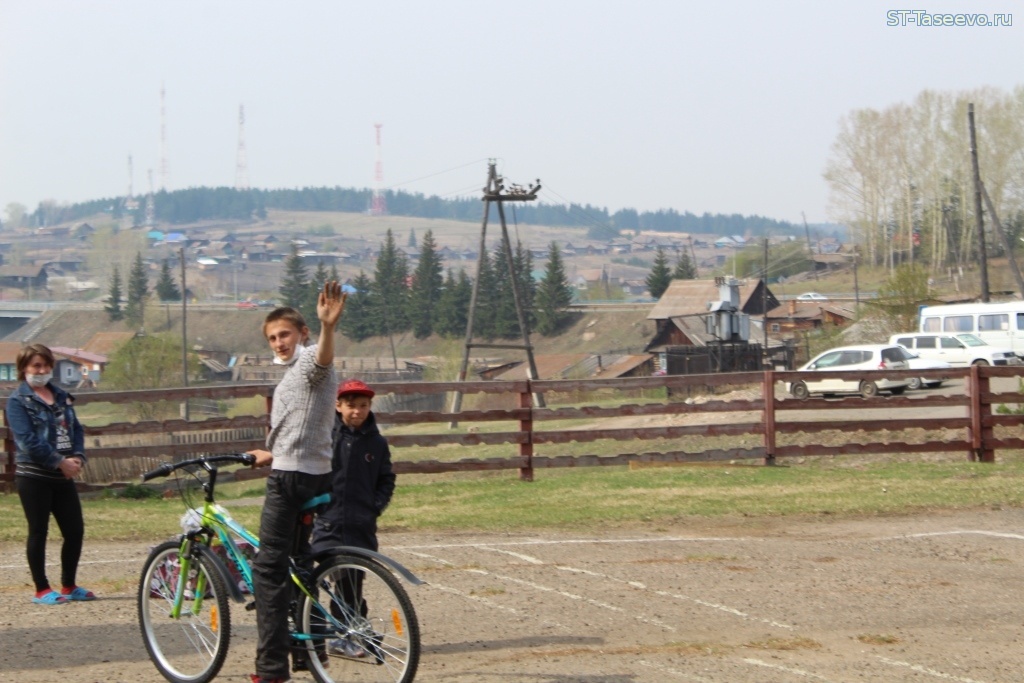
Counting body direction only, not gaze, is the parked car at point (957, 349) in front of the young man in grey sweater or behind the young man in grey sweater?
behind

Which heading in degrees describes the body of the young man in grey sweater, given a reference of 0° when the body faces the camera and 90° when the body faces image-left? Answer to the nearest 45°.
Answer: approximately 45°

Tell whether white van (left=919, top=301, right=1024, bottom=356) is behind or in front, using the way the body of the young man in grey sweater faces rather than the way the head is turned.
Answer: behind
